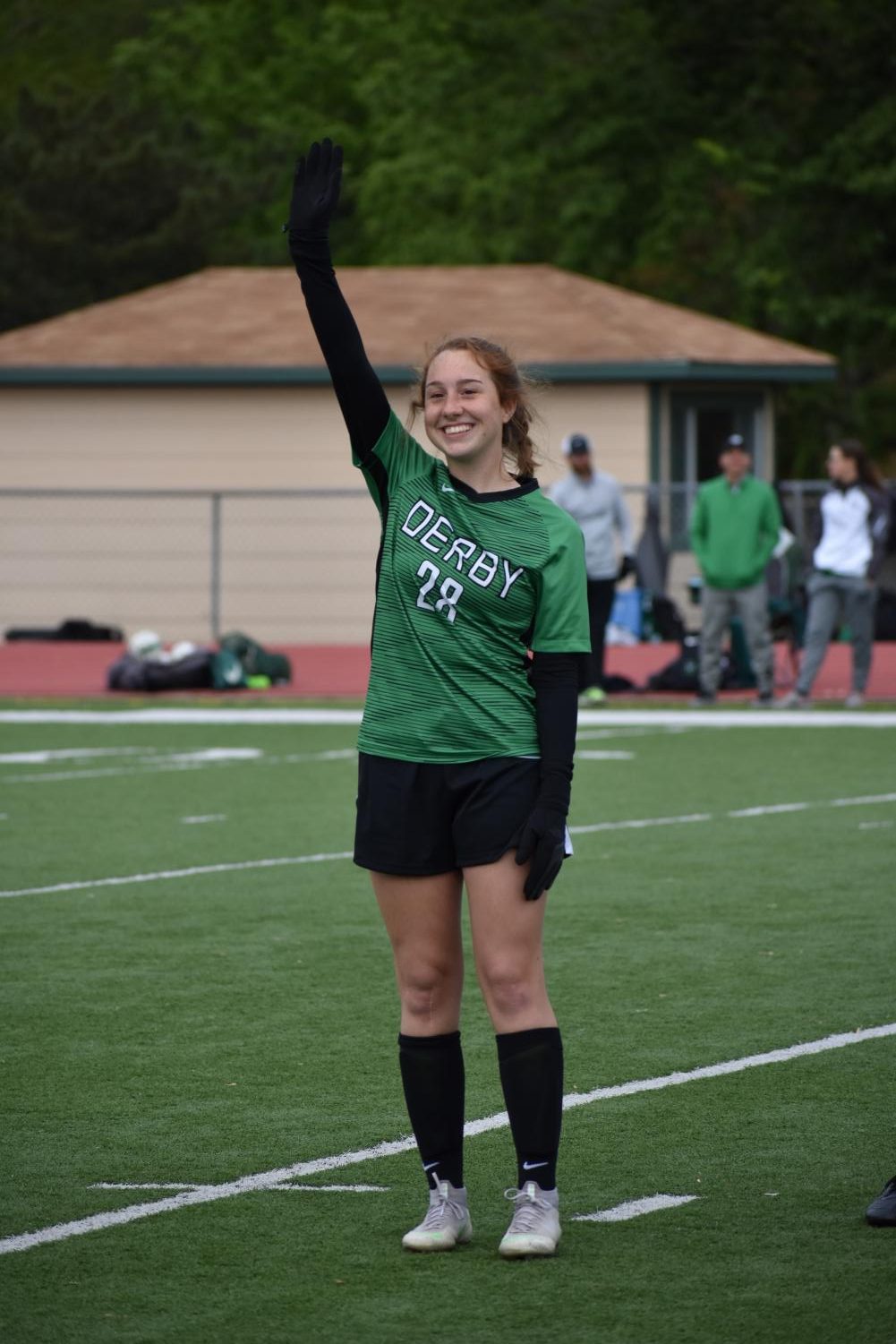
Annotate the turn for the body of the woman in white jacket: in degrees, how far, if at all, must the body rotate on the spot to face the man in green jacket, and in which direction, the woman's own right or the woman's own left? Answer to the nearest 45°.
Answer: approximately 45° to the woman's own right

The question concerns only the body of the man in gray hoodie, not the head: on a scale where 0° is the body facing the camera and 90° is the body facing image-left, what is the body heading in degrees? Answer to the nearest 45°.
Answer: approximately 0°

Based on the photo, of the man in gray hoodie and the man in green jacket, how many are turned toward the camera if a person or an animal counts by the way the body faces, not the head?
2

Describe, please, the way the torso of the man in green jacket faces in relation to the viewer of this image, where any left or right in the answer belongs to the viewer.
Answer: facing the viewer

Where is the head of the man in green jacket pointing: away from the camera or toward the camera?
toward the camera

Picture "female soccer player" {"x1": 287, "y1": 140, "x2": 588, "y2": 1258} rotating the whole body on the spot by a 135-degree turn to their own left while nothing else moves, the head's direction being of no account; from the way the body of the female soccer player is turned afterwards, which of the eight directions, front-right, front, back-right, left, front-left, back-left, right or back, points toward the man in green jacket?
front-left

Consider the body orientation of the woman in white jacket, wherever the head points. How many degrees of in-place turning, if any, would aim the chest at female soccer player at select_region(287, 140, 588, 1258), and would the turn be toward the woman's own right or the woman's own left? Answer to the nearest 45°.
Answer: approximately 45° to the woman's own left

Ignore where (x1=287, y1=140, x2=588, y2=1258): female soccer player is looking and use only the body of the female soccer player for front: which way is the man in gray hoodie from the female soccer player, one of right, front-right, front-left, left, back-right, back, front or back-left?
back

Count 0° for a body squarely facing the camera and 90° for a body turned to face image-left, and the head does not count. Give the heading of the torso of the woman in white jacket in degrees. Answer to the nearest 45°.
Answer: approximately 45°

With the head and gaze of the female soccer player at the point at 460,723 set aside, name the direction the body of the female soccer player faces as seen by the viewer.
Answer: toward the camera

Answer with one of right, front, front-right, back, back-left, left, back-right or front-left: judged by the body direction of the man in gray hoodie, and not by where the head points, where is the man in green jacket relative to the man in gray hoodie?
left

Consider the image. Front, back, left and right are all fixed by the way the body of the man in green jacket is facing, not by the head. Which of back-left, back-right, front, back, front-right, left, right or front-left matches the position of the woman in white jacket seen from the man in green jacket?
left
